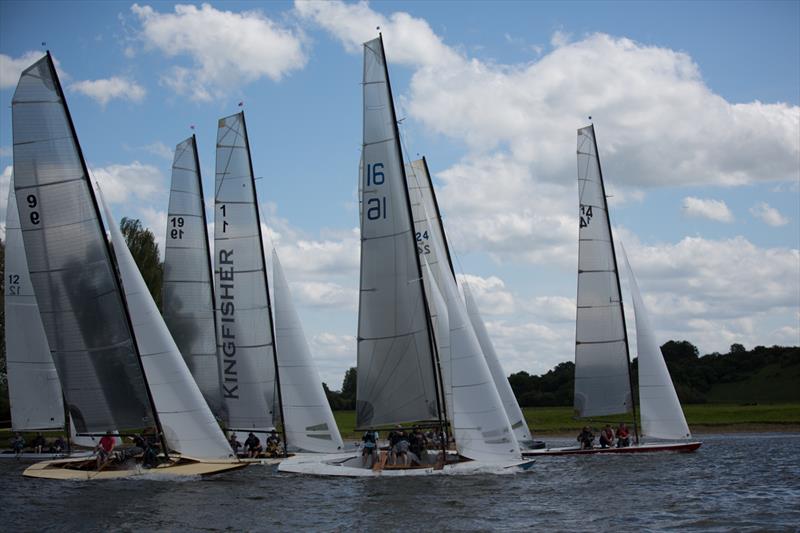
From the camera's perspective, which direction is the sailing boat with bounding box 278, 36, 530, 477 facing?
to the viewer's right

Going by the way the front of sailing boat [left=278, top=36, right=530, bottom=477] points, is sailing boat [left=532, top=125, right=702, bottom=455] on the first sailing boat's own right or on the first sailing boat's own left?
on the first sailing boat's own left

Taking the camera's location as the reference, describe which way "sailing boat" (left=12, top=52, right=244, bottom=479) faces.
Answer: facing to the right of the viewer

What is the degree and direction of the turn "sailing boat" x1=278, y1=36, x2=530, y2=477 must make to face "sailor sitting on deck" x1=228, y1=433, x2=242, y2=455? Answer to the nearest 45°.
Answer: approximately 135° to its left

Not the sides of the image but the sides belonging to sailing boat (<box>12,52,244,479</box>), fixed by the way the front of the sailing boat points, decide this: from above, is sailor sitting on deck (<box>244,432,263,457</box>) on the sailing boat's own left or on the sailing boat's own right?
on the sailing boat's own left

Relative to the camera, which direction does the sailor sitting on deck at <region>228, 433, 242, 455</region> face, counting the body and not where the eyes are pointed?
to the viewer's right

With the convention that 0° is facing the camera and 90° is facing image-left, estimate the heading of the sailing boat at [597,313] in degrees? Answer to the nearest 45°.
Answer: approximately 270°

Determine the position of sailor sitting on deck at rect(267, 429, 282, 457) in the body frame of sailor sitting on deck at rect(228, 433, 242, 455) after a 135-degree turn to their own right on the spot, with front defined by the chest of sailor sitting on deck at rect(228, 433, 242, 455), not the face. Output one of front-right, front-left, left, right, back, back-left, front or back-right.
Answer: back-right
